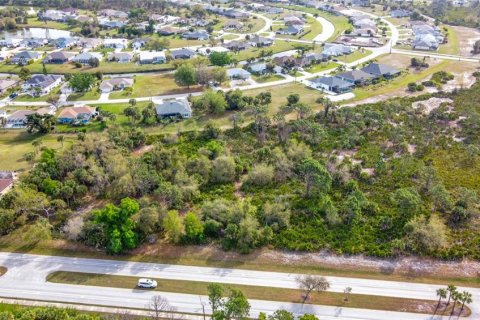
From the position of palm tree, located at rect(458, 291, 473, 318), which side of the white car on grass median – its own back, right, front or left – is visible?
front

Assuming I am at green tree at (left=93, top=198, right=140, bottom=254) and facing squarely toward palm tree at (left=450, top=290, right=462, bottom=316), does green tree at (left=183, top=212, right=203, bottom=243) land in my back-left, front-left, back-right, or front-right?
front-left

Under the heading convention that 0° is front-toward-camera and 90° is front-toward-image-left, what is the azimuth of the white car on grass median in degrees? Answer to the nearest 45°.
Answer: approximately 270°

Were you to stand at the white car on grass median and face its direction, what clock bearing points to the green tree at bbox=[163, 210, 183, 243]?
The green tree is roughly at 10 o'clock from the white car on grass median.
